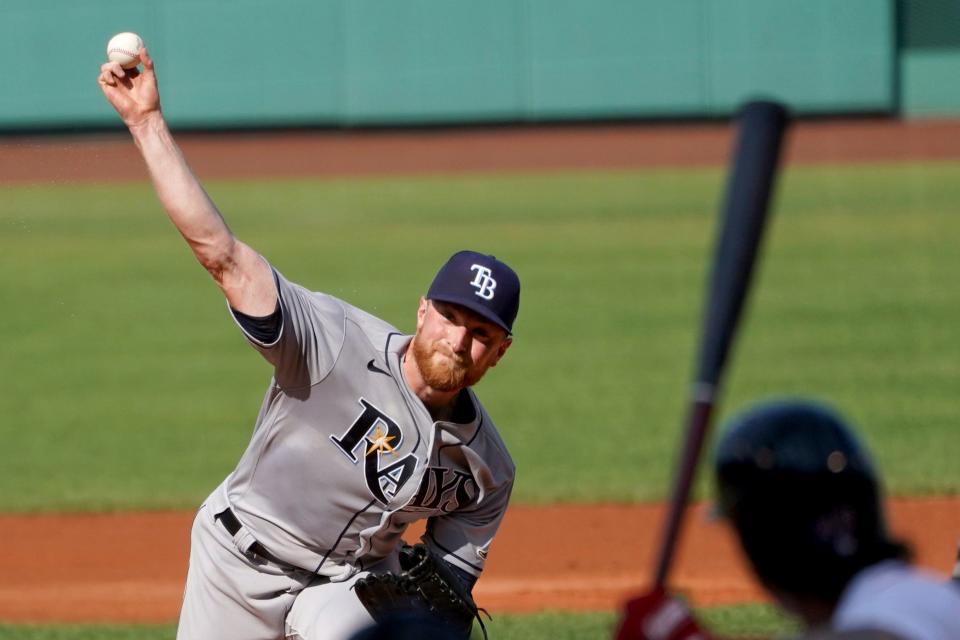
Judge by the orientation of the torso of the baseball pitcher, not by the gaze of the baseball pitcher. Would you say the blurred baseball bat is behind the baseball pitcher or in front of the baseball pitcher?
in front

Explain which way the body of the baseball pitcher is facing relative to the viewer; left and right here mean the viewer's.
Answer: facing the viewer and to the right of the viewer

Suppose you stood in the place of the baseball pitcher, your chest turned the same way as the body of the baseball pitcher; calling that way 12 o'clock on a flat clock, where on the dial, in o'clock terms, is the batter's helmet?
The batter's helmet is roughly at 1 o'clock from the baseball pitcher.
